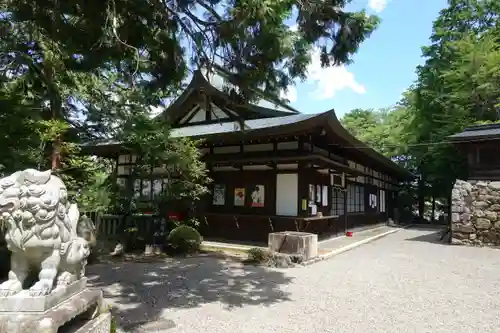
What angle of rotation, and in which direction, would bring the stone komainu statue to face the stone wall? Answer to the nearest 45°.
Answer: approximately 135° to its left

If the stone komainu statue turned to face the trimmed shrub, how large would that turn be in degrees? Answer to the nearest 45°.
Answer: approximately 180°

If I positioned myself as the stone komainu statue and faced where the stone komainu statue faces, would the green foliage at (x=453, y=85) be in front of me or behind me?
behind

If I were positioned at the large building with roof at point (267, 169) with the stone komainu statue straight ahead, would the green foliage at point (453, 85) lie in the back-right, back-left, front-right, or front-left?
back-left

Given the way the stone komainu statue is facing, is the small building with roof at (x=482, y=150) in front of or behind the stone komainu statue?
behind

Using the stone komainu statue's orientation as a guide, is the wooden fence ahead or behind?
behind

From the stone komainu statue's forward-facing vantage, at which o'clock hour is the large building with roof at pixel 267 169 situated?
The large building with roof is roughly at 6 o'clock from the stone komainu statue.

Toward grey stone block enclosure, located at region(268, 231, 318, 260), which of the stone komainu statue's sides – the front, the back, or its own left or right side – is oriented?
back
